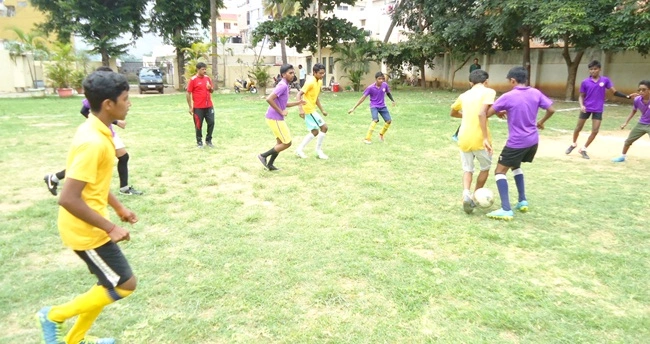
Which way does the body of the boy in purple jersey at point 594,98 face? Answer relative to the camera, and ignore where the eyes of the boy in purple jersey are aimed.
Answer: toward the camera

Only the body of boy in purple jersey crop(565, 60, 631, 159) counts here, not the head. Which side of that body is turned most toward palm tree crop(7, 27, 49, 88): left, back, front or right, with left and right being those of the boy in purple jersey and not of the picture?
right

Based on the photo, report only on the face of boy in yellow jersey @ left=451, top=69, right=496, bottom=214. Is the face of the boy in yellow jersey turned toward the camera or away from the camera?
away from the camera

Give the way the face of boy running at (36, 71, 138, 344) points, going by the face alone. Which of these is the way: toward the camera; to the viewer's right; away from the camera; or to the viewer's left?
to the viewer's right

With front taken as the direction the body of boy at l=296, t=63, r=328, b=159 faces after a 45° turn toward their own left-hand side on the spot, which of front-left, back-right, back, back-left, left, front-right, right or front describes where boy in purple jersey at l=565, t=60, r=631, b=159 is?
front

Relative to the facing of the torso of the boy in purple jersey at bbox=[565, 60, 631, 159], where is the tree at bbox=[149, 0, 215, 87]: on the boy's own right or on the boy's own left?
on the boy's own right

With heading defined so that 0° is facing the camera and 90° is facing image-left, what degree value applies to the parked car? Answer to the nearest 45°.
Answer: approximately 0°

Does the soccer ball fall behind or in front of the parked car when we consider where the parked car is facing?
in front

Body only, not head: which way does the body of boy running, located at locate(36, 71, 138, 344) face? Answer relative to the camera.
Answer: to the viewer's right

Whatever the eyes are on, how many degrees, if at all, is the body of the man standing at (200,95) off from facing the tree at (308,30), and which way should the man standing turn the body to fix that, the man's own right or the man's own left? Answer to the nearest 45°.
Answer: approximately 135° to the man's own left
